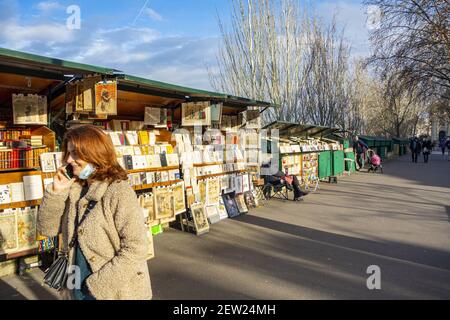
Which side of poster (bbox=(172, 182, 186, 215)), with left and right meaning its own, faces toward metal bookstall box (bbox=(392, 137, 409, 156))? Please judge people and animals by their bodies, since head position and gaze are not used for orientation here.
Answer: left

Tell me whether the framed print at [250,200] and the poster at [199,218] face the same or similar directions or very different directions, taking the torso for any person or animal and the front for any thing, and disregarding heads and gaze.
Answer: same or similar directions

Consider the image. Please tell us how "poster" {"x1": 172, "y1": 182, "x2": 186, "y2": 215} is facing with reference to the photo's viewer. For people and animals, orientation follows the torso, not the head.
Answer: facing the viewer and to the right of the viewer

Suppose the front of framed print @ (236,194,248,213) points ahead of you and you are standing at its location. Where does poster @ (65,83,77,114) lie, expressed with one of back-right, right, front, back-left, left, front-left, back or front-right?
right

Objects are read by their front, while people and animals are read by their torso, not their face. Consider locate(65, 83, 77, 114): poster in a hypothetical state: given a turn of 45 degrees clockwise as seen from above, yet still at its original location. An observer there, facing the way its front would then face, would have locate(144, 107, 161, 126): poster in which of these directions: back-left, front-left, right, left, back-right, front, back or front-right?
back-left

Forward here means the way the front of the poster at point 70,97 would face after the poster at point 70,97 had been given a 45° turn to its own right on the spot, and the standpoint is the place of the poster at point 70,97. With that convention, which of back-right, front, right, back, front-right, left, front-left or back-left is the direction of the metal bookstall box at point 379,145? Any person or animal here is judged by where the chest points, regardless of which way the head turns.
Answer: back-left

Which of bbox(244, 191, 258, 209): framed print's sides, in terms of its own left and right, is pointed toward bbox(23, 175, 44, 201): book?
right

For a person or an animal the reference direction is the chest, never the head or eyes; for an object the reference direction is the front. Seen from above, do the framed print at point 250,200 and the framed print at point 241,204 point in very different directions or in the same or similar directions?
same or similar directions

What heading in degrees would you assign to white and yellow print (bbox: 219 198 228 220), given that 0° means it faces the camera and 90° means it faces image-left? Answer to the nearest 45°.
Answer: approximately 315°

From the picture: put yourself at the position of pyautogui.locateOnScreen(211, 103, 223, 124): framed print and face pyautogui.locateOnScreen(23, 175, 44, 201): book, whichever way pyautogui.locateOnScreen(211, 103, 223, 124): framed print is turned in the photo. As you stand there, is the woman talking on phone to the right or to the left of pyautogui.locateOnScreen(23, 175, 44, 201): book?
left

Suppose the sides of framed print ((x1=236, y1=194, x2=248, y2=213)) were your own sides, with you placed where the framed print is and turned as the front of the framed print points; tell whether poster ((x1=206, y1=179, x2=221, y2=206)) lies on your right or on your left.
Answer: on your right

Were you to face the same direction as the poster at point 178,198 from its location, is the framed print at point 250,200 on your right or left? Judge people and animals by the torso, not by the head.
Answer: on your left

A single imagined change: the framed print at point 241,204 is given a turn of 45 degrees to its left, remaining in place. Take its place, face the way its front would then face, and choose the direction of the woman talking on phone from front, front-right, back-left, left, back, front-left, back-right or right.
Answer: right

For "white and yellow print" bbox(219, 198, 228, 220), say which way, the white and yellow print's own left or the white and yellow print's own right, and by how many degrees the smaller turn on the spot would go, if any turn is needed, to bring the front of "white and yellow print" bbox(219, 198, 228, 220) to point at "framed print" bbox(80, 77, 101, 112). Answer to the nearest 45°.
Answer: approximately 90° to the white and yellow print's own right
